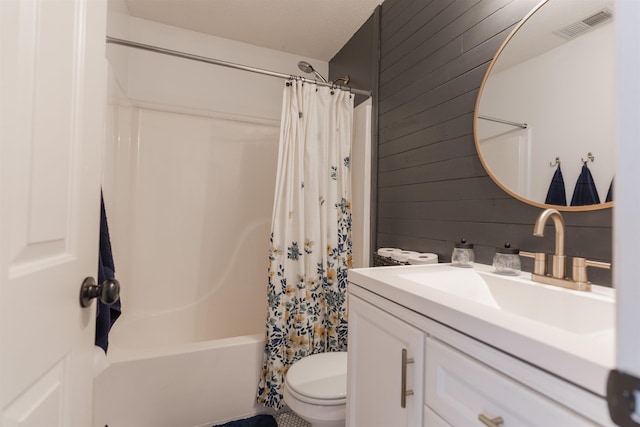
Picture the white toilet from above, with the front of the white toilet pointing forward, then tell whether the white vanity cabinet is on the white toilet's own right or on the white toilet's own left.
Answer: on the white toilet's own left
